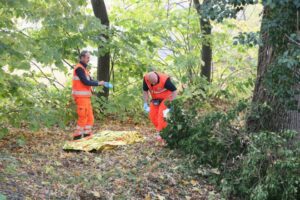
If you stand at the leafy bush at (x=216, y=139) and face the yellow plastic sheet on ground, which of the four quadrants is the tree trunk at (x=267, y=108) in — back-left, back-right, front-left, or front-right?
back-right

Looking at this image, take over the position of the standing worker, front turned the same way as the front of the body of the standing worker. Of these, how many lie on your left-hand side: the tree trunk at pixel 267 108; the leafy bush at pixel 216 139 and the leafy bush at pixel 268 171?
0

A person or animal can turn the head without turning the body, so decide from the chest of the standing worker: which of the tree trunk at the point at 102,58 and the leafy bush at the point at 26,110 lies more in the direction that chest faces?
the tree trunk

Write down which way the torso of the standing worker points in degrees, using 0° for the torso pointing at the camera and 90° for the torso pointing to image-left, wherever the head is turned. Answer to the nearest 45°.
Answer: approximately 270°

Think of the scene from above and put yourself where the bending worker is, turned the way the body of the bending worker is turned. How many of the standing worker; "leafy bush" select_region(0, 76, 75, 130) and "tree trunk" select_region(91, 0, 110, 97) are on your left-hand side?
0

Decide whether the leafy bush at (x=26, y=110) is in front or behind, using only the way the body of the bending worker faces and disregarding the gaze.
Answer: in front

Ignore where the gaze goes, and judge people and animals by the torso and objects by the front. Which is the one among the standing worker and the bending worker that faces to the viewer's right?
the standing worker

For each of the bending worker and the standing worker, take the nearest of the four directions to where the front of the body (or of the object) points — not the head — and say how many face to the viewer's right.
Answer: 1

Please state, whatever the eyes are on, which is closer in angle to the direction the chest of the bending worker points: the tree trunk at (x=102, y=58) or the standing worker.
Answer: the standing worker

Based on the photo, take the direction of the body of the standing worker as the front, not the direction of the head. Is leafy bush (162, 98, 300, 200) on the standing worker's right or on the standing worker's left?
on the standing worker's right

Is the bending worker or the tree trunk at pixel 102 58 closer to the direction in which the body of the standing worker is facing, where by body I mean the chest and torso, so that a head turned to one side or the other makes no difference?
the bending worker

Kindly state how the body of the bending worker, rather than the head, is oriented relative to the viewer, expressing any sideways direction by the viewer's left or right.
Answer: facing the viewer and to the left of the viewer

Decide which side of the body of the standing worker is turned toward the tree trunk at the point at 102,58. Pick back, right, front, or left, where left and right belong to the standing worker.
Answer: left

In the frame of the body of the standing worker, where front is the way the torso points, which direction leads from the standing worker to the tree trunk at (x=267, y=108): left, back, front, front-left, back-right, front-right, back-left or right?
front-right

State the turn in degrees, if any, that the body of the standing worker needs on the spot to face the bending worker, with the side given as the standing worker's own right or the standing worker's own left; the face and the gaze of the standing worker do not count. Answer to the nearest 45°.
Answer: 0° — they already face them

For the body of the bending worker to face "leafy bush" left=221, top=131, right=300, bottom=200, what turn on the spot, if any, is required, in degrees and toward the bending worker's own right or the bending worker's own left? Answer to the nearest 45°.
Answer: approximately 90° to the bending worker's own left
